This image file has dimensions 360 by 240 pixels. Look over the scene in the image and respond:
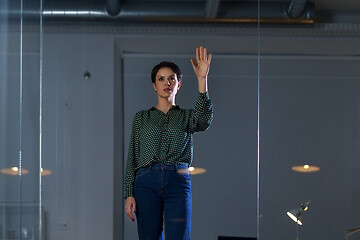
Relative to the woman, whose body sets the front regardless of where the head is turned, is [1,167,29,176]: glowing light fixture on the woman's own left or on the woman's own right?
on the woman's own right

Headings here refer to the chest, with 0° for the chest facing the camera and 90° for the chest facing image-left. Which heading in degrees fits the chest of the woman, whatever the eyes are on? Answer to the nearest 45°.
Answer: approximately 0°
